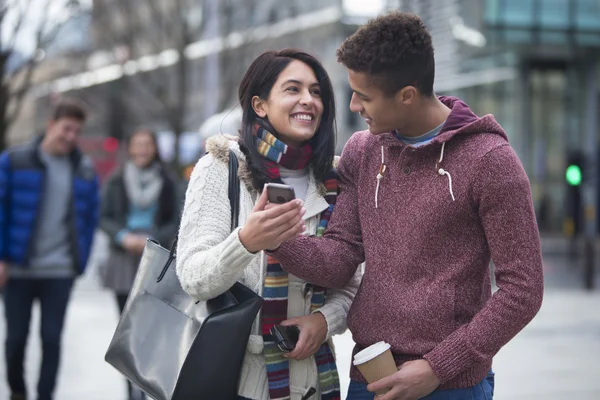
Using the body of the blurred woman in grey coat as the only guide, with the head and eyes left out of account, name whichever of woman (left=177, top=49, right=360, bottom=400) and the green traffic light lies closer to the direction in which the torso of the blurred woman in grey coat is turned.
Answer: the woman

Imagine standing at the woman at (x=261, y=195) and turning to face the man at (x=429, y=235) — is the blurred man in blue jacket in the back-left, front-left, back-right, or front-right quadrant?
back-left

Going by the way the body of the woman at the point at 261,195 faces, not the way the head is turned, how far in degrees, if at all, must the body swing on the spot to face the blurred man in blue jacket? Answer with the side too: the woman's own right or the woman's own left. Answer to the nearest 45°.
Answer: approximately 180°

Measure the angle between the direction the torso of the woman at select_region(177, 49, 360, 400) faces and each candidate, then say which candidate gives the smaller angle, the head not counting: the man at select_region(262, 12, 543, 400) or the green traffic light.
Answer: the man

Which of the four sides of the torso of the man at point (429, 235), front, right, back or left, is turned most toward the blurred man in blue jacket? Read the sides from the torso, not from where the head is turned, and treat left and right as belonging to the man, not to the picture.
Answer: right

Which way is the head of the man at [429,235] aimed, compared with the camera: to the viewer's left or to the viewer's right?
to the viewer's left

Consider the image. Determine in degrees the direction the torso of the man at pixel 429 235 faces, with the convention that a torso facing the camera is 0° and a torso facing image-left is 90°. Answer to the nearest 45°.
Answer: approximately 45°

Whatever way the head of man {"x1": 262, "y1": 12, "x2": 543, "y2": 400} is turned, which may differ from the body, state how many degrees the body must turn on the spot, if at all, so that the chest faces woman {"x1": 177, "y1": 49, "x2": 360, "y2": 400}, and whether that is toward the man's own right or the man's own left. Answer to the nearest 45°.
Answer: approximately 90° to the man's own right
